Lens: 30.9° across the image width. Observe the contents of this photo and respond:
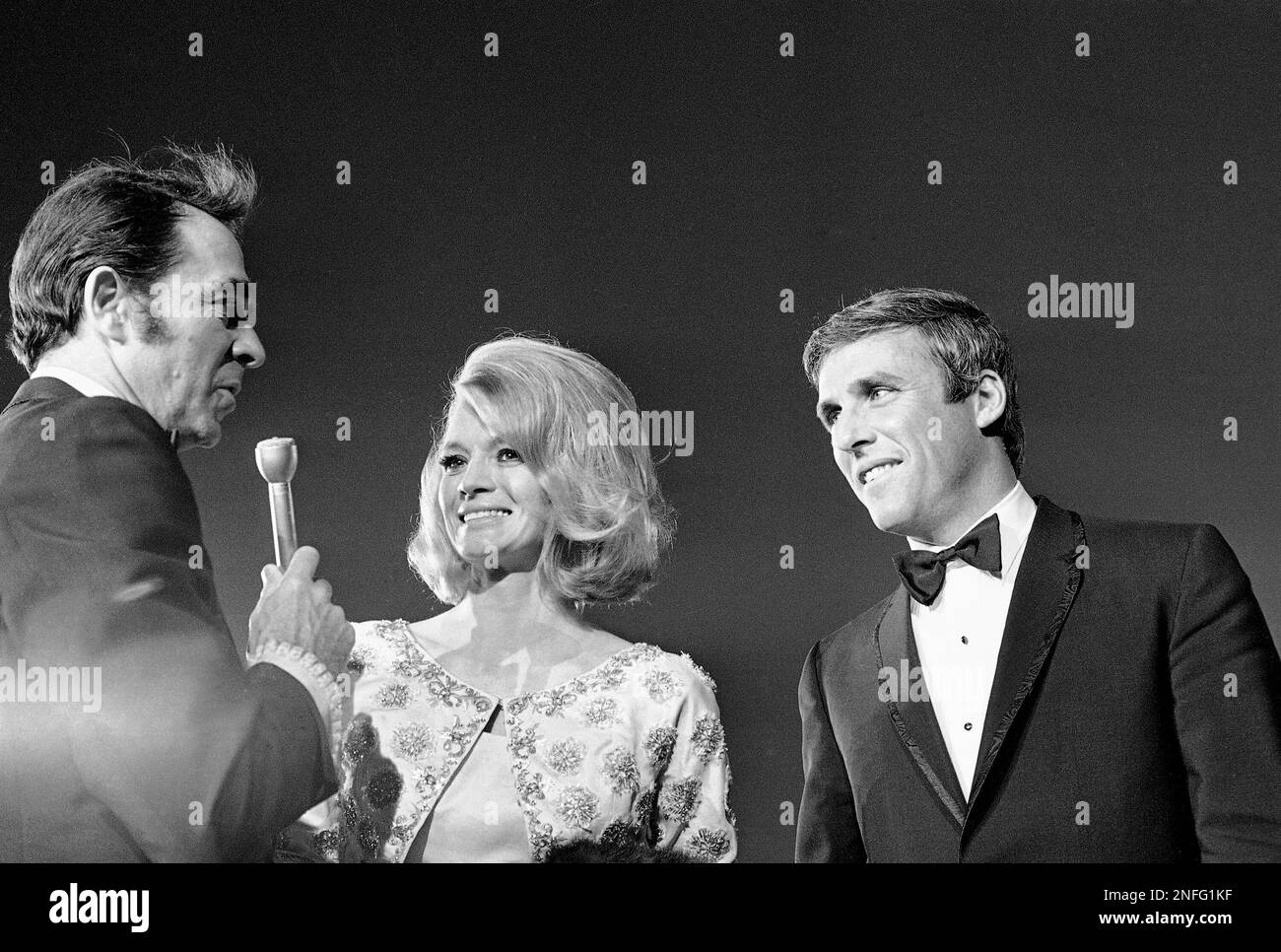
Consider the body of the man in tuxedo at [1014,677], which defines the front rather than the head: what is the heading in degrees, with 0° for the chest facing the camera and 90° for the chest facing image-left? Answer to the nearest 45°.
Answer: approximately 45°
